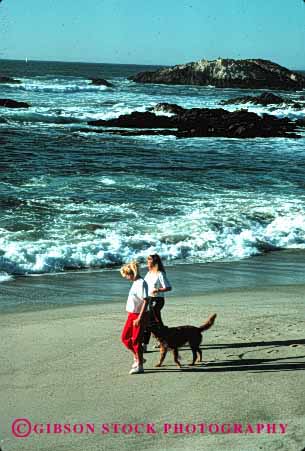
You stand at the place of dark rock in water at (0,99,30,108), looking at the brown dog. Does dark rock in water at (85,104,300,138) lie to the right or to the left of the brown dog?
left

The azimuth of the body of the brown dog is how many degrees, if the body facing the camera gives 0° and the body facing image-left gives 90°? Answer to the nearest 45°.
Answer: approximately 90°

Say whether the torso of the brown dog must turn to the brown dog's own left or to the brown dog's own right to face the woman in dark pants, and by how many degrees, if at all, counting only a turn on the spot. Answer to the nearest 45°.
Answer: approximately 90° to the brown dog's own right

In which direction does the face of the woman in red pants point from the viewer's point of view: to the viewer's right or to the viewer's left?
to the viewer's left

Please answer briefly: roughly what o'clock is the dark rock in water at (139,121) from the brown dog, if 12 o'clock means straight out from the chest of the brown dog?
The dark rock in water is roughly at 3 o'clock from the brown dog.

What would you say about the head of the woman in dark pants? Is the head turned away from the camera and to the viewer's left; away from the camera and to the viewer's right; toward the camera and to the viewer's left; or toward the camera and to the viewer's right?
toward the camera and to the viewer's left

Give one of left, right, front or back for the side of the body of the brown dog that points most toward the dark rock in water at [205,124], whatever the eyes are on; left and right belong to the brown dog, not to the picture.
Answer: right
